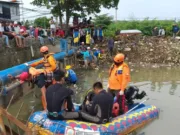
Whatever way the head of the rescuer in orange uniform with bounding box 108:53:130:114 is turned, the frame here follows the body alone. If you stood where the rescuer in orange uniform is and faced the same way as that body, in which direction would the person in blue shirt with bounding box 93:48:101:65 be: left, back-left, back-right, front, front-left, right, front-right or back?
back-right

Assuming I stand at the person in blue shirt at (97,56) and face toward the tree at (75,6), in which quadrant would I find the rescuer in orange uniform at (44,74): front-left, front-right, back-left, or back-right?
back-left

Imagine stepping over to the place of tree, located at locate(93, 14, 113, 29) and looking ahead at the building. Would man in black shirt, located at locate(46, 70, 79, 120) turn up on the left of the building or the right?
left

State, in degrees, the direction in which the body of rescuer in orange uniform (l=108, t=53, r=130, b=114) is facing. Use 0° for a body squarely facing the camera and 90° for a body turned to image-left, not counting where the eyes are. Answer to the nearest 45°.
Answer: approximately 45°

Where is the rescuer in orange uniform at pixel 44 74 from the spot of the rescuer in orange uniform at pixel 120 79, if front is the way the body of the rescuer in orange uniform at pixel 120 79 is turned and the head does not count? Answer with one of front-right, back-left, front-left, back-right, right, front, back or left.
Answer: front-right

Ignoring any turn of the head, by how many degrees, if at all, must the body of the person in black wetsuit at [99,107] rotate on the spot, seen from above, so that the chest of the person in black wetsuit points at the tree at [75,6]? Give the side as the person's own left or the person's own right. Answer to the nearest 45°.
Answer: approximately 45° to the person's own right

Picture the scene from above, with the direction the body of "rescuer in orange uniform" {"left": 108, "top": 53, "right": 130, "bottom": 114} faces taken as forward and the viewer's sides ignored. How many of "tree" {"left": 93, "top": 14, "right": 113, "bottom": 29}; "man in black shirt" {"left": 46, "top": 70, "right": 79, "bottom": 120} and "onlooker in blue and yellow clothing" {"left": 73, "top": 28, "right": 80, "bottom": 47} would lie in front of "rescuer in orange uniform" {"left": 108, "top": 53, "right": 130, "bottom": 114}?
1

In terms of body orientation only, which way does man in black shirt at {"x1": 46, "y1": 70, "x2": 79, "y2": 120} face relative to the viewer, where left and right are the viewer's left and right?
facing away from the viewer and to the right of the viewer

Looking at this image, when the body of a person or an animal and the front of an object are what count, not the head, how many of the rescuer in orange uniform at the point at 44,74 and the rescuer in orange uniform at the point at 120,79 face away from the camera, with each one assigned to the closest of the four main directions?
0

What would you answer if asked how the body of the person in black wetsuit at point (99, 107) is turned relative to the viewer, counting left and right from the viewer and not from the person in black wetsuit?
facing away from the viewer and to the left of the viewer

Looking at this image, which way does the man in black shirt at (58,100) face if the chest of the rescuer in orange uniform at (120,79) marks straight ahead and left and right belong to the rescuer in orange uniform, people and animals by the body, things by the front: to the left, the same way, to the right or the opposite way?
the opposite way

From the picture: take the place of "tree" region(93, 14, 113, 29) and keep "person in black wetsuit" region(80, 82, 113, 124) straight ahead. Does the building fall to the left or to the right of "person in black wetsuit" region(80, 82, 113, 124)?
right

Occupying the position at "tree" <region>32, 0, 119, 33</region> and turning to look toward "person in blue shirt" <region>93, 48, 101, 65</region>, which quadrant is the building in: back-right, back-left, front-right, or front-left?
back-right
